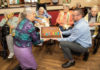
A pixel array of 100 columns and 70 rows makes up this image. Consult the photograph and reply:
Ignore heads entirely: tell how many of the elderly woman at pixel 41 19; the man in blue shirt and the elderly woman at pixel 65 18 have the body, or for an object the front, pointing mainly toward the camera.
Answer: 2

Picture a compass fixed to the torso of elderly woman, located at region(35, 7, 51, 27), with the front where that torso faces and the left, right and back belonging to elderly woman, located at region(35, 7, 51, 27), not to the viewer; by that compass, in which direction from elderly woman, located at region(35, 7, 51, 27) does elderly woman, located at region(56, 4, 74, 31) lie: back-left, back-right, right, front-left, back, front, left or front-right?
left

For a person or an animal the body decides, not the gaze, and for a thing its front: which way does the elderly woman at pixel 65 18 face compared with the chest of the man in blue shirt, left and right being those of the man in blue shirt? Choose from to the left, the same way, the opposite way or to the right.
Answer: to the left

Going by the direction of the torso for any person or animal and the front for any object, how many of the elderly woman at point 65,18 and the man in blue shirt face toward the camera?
1

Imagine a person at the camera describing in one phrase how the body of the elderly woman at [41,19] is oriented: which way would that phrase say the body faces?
toward the camera

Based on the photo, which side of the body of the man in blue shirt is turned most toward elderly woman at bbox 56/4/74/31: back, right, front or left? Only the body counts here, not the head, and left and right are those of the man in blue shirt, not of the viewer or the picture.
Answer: right

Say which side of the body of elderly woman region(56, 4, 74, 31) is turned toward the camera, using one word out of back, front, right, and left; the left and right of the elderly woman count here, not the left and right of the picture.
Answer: front

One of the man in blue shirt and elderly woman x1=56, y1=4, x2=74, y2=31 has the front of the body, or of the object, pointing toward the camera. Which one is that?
the elderly woman

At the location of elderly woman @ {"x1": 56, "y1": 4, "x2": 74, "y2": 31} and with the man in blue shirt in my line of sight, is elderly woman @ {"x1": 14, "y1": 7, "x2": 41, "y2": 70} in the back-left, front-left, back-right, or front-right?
front-right

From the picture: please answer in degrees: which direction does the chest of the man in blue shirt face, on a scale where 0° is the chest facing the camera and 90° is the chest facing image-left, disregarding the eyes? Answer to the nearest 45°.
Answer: approximately 90°

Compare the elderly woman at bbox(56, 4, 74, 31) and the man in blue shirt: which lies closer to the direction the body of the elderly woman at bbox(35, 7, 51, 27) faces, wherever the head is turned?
the man in blue shirt

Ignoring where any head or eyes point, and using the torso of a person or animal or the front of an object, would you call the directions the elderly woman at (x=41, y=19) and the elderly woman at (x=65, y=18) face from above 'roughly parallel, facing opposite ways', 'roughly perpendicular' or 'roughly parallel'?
roughly parallel
